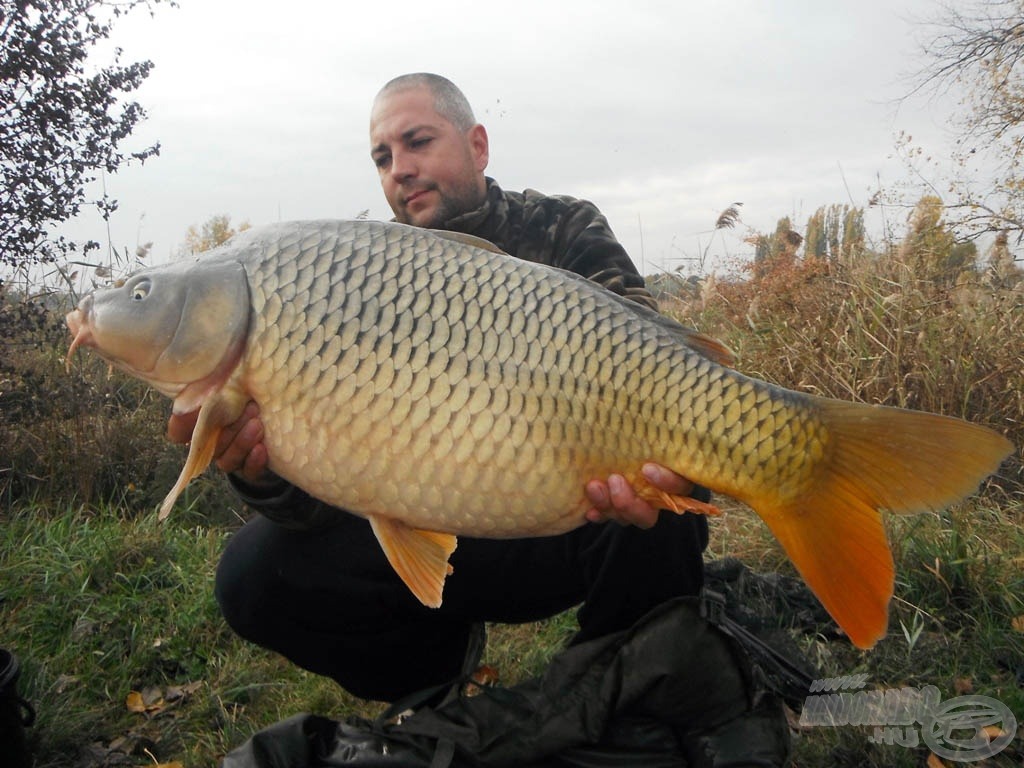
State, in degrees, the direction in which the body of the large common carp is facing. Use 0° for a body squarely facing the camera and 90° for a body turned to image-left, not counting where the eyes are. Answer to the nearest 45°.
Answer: approximately 90°

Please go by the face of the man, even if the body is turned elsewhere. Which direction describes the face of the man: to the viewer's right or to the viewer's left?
to the viewer's left

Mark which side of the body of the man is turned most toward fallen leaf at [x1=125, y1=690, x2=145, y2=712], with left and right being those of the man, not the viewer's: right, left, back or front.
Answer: right
